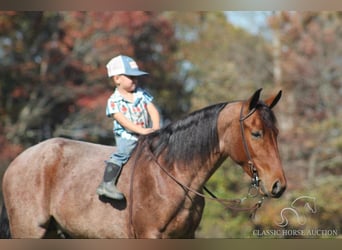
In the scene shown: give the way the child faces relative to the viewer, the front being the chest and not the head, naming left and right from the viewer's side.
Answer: facing the viewer and to the right of the viewer

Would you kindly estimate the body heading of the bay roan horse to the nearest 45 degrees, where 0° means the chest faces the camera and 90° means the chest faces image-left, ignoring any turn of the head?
approximately 270°
